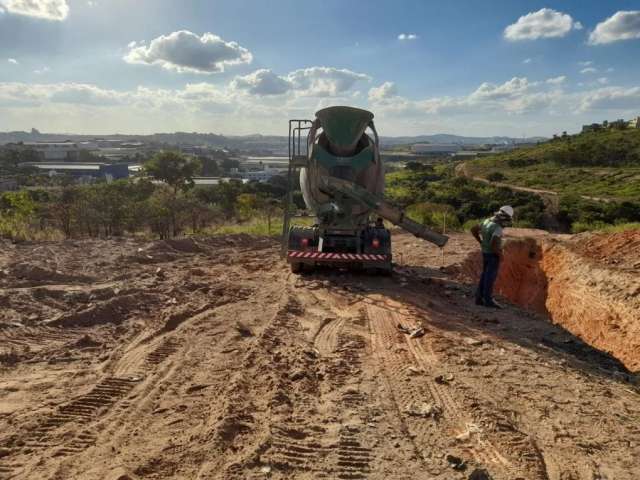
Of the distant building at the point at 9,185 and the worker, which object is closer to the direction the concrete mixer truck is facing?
the distant building

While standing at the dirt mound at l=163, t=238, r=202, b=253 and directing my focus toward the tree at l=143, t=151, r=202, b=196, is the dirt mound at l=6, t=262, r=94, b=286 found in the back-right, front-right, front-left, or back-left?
back-left

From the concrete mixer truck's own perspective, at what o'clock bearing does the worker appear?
The worker is roughly at 4 o'clock from the concrete mixer truck.

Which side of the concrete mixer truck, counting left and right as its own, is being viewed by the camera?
back

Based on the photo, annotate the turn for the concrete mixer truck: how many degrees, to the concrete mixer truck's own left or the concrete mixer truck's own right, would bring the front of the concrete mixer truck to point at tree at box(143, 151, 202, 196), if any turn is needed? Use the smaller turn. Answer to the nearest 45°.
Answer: approximately 45° to the concrete mixer truck's own left

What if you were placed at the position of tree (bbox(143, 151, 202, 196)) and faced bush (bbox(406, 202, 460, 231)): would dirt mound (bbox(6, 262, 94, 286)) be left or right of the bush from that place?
right

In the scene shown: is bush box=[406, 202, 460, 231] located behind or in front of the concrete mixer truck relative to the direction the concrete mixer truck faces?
in front

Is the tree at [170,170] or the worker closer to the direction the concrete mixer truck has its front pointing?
the tree

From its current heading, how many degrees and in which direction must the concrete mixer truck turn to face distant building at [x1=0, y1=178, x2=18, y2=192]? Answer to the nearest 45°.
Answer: approximately 45° to its left

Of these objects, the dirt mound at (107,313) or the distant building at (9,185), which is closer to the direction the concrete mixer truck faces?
the distant building
